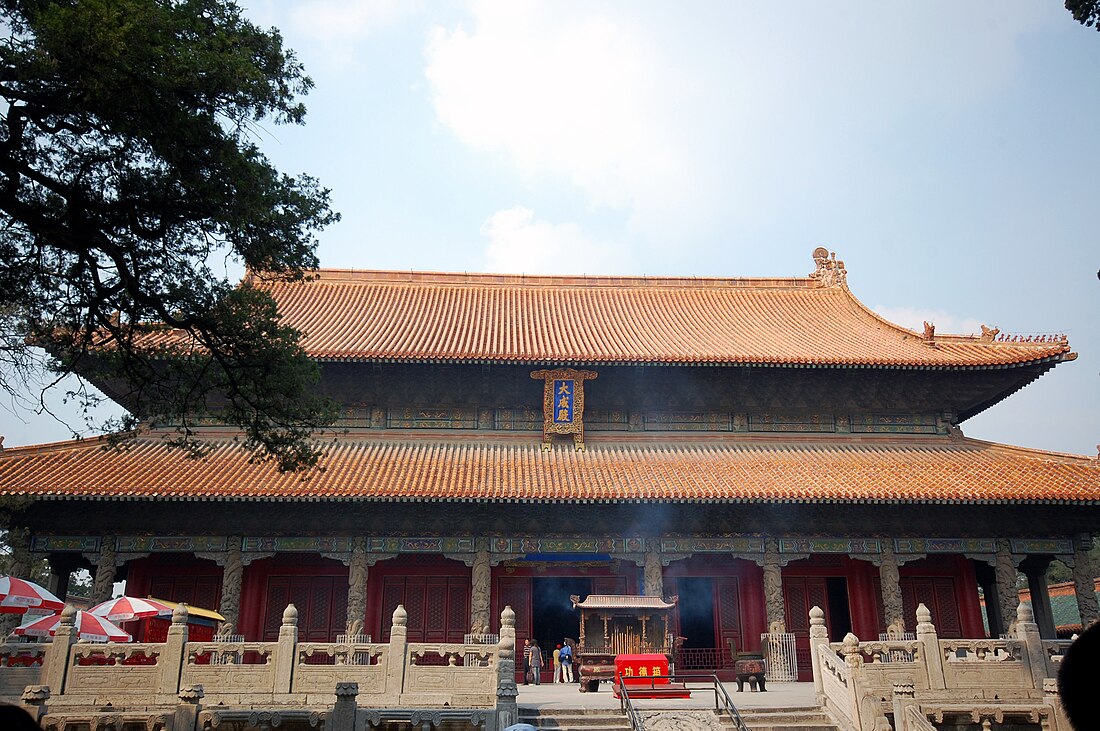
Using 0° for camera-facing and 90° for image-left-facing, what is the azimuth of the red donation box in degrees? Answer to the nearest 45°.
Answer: approximately 0°

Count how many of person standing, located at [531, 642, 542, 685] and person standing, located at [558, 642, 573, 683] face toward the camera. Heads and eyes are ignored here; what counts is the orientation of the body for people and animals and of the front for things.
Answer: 0

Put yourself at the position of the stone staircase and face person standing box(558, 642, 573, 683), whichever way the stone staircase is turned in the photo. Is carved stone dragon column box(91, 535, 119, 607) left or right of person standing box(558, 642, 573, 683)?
left

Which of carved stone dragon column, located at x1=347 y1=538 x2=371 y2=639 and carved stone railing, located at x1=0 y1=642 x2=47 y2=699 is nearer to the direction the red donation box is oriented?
the carved stone railing

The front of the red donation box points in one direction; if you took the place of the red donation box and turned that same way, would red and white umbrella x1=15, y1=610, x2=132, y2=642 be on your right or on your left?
on your right

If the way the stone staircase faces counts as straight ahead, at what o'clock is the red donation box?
The red donation box is roughly at 5 o'clock from the stone staircase.

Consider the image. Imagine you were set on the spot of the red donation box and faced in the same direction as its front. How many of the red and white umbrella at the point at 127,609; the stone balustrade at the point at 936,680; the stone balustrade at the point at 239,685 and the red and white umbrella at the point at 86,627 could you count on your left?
1

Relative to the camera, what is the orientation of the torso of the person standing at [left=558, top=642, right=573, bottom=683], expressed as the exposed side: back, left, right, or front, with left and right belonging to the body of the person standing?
back

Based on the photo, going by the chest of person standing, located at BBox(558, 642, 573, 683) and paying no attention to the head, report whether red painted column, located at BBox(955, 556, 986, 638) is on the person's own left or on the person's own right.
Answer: on the person's own right

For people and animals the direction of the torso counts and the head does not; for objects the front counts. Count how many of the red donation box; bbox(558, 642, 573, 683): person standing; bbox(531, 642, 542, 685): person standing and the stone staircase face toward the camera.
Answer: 2

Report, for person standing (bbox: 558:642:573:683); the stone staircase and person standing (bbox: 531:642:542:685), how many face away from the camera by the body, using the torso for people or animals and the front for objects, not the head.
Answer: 2

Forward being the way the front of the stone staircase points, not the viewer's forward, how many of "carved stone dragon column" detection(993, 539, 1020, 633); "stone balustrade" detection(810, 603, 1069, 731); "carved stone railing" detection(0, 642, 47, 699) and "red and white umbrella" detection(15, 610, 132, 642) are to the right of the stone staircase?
2

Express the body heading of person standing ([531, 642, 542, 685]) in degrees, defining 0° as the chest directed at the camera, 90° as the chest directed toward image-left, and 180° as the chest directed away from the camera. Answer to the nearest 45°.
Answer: approximately 180°

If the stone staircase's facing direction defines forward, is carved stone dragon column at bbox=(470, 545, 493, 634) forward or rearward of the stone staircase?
rearward

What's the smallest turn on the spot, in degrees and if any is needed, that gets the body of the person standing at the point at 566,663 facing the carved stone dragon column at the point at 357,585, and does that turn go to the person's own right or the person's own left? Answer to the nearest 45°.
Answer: approximately 90° to the person's own left

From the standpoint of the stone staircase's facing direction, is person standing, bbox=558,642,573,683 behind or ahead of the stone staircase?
behind

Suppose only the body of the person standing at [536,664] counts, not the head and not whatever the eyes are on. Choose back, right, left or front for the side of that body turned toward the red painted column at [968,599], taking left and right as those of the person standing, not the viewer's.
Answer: right
